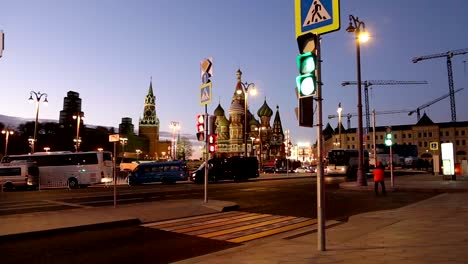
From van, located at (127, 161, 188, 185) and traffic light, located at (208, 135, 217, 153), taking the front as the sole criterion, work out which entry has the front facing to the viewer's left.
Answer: the van

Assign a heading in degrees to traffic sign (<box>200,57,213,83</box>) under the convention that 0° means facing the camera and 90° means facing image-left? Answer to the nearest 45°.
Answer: approximately 45°

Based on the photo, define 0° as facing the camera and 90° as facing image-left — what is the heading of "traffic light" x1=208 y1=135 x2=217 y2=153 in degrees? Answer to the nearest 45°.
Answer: approximately 0°

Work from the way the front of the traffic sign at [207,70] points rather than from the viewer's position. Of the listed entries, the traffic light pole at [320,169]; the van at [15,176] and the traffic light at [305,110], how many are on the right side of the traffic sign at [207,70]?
1

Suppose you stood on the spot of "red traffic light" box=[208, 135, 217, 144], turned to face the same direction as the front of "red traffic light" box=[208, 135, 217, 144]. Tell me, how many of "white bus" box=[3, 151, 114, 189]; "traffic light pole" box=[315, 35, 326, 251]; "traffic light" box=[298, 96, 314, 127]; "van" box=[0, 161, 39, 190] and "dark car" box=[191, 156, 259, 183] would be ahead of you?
2

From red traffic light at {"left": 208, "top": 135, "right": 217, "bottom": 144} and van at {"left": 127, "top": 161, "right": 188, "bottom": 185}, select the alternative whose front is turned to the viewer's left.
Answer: the van

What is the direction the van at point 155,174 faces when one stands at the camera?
facing to the left of the viewer

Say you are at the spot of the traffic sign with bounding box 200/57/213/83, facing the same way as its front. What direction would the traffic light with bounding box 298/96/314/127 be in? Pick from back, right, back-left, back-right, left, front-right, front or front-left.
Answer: front-left

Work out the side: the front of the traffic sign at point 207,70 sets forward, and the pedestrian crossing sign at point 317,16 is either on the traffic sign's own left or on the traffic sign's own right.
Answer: on the traffic sign's own left
